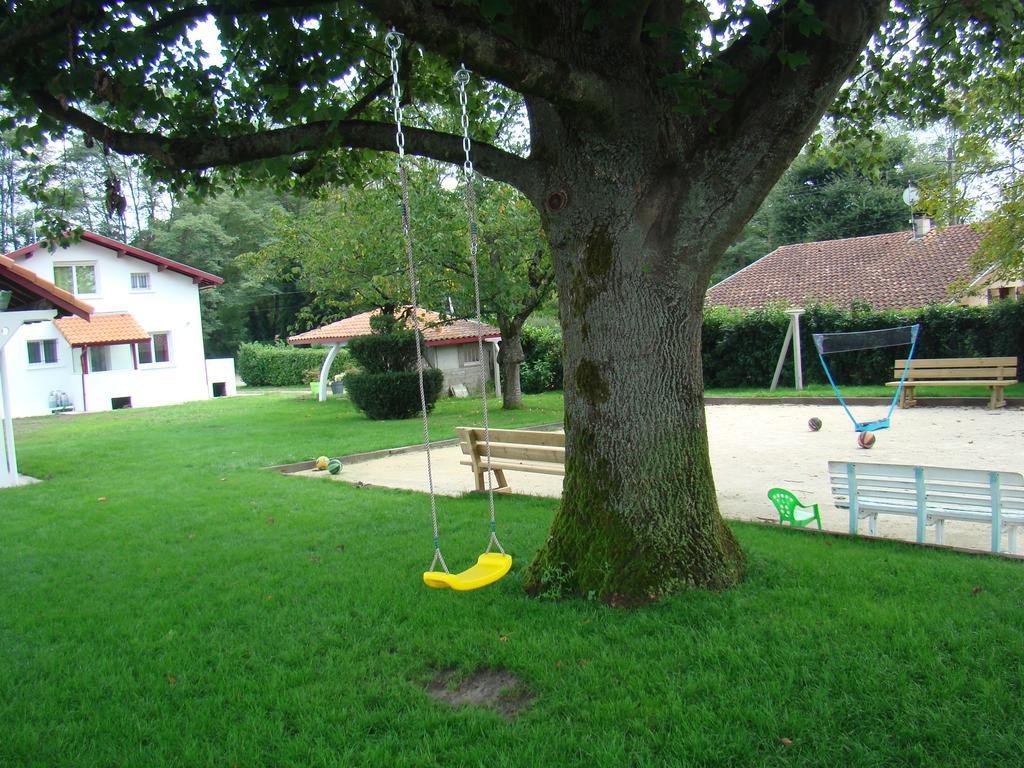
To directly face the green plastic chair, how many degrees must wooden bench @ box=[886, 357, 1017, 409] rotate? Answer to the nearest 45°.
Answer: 0° — it already faces it

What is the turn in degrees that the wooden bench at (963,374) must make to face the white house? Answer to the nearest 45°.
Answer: approximately 90° to its right

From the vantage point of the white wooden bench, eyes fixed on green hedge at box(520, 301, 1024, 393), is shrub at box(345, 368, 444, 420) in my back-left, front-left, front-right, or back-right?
front-left

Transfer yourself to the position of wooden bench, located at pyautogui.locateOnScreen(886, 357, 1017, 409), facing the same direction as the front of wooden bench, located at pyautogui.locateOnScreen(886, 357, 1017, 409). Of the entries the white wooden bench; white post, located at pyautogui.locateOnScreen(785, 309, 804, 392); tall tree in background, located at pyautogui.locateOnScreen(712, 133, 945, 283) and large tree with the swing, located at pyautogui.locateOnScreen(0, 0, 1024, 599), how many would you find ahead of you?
2

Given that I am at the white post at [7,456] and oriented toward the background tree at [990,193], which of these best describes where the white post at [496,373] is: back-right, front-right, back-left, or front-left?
front-left

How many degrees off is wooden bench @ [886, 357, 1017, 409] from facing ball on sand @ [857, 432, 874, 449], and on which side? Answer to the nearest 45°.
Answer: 0° — it already faces it

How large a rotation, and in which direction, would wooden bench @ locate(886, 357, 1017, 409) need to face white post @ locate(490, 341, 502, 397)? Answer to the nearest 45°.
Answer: approximately 90° to its right

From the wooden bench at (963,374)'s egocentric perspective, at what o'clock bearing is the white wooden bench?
The white wooden bench is roughly at 12 o'clock from the wooden bench.

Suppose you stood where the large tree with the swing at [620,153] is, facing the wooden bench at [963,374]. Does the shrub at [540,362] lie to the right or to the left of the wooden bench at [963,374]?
left

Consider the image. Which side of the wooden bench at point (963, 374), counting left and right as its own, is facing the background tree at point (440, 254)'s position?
right

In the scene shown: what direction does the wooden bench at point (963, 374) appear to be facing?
toward the camera

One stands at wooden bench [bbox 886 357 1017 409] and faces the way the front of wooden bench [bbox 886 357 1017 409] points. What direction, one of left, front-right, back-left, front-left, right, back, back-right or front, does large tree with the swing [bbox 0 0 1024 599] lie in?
front

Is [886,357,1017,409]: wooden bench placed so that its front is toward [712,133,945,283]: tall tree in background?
no

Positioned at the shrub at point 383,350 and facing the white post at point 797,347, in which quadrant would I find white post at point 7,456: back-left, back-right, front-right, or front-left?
back-right

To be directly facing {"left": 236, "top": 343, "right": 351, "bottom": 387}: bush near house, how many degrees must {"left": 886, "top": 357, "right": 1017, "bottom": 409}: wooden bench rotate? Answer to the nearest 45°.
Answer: approximately 90° to its right

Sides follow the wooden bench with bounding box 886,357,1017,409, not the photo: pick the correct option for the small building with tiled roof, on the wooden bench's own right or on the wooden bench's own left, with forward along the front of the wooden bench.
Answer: on the wooden bench's own right
